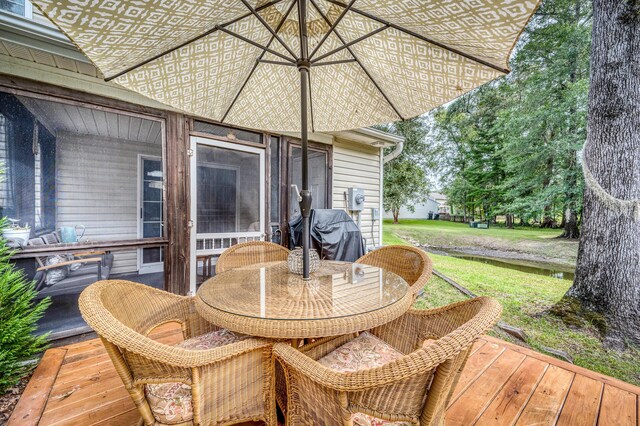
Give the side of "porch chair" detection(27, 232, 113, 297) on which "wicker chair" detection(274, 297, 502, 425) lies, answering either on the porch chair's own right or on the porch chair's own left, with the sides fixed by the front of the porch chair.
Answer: on the porch chair's own right

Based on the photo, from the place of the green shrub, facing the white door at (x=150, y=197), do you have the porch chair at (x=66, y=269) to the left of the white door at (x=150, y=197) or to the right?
left

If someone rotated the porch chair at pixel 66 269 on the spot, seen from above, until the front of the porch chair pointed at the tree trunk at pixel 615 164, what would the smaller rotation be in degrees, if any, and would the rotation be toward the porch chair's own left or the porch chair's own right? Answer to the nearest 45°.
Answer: approximately 45° to the porch chair's own right

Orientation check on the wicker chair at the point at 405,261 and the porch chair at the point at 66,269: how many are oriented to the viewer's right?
1

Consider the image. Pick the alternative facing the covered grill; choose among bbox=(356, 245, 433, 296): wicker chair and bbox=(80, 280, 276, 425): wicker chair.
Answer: bbox=(80, 280, 276, 425): wicker chair

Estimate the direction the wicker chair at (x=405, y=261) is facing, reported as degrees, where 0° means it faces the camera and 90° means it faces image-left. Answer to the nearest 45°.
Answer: approximately 45°

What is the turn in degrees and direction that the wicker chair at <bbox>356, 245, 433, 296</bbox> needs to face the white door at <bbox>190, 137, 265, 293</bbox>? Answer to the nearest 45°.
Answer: approximately 45° to its right

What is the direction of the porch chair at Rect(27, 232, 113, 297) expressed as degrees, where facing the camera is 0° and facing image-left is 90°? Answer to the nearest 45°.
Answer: approximately 270°

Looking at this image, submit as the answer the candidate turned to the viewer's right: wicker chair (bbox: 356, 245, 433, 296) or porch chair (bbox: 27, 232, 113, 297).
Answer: the porch chair
